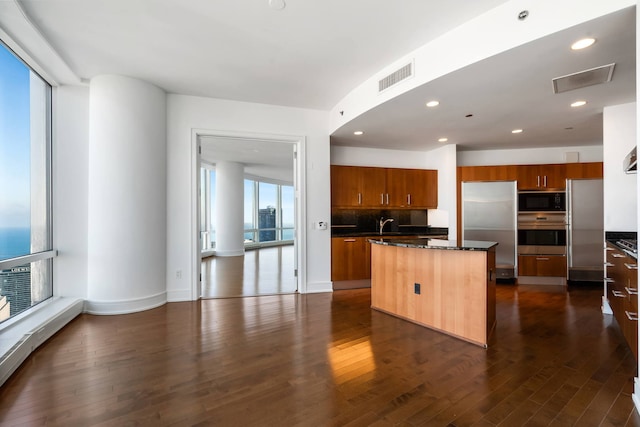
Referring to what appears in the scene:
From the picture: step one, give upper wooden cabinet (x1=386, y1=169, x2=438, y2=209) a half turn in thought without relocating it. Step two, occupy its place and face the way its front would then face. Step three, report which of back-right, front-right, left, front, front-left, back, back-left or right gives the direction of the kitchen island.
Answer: back

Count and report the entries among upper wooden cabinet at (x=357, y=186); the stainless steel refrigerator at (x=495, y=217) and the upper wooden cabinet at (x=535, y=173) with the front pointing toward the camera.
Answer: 3

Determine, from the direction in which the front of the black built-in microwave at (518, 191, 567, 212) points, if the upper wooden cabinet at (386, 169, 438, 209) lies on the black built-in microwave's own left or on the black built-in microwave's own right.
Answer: on the black built-in microwave's own right

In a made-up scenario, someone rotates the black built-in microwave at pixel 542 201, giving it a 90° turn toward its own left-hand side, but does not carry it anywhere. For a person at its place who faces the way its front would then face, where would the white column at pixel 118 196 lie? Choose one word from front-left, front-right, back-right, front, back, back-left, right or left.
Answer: back-right

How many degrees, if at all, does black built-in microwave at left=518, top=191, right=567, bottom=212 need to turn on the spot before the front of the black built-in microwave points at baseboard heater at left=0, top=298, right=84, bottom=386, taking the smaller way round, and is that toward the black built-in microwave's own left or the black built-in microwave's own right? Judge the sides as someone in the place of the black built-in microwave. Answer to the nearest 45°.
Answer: approximately 45° to the black built-in microwave's own right

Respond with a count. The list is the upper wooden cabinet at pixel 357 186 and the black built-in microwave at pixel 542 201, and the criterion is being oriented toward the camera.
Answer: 2

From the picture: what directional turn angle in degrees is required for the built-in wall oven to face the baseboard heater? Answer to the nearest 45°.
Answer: approximately 45° to its right

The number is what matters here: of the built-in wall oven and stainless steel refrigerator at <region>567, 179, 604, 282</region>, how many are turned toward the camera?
2

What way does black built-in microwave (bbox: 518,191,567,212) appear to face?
toward the camera

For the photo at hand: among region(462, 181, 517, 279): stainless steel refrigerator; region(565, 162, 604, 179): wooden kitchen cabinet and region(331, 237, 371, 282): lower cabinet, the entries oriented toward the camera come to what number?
3

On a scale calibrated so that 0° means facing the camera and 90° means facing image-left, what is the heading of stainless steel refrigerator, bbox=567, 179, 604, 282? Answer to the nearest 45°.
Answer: approximately 0°

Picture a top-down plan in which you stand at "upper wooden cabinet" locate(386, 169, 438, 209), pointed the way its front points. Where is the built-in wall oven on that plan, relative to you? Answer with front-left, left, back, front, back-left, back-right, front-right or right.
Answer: left

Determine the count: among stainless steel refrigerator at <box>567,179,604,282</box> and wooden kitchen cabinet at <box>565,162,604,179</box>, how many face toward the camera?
2

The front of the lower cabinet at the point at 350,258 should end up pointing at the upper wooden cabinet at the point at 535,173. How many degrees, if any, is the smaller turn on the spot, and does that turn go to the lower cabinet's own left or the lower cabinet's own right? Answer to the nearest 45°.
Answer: approximately 90° to the lower cabinet's own left

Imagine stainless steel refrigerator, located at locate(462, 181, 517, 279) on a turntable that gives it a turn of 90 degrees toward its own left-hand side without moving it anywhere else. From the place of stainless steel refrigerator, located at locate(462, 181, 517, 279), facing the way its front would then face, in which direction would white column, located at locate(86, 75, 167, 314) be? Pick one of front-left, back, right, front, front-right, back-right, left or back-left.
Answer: back-right

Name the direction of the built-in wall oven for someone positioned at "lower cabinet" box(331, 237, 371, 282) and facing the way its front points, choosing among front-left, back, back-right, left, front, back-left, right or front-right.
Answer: left

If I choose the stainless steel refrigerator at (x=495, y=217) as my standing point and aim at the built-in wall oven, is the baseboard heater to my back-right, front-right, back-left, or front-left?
back-right

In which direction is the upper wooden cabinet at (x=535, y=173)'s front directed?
toward the camera
